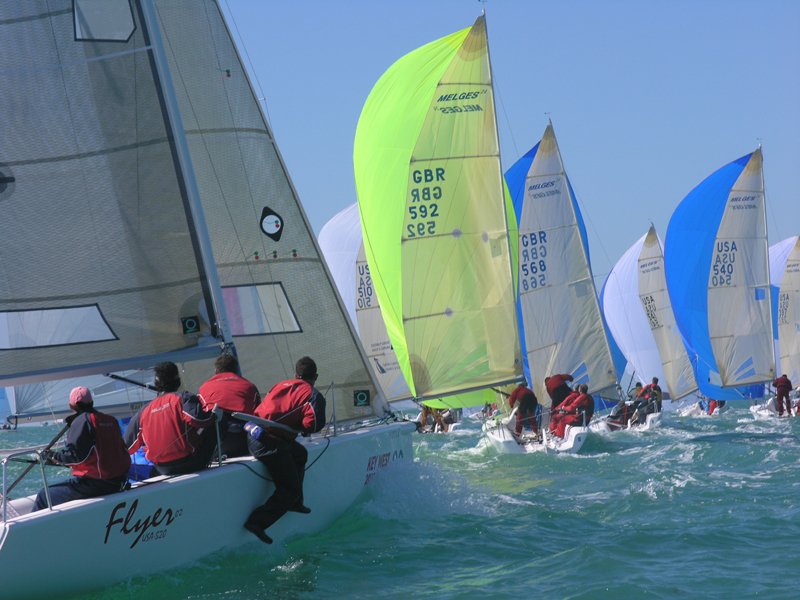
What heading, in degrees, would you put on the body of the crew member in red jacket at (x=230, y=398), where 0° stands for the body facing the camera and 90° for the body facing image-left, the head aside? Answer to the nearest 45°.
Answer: approximately 180°

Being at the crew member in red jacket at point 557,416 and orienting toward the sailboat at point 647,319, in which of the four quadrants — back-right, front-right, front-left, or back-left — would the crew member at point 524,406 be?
back-left

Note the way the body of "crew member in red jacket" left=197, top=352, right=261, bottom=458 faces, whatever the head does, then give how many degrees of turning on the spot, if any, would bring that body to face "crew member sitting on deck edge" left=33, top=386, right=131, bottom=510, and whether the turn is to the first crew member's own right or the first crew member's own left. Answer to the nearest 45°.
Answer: approximately 135° to the first crew member's own left

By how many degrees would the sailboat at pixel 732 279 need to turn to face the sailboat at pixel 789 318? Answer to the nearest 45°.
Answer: approximately 135° to its right
